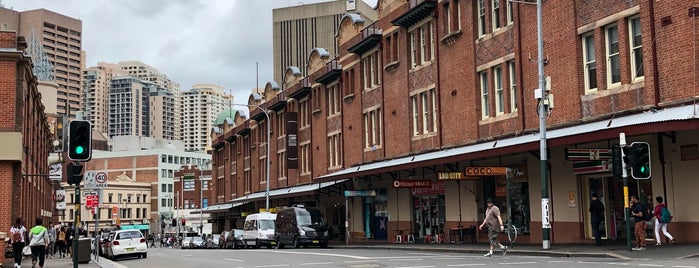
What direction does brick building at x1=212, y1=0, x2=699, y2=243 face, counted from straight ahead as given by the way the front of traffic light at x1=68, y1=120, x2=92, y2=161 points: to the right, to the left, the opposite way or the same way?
to the right

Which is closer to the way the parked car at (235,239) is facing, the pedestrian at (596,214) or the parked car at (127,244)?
the pedestrian

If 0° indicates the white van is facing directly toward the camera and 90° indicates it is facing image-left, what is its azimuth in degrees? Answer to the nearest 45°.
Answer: approximately 315°

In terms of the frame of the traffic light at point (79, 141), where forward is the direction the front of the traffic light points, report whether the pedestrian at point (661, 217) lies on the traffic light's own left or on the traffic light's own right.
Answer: on the traffic light's own left

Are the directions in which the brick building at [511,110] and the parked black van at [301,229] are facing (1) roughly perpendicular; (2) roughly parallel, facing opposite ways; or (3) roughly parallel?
roughly perpendicular

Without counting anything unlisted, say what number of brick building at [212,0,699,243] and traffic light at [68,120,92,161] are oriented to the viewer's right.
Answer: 0

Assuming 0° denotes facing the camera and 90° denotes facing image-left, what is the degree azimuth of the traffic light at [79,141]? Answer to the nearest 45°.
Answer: approximately 0°

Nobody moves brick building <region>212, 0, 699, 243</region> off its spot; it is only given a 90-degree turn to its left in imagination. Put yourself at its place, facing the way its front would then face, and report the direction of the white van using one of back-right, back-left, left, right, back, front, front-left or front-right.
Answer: back

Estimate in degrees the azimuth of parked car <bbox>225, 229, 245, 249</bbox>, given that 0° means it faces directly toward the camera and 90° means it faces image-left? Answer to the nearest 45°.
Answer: approximately 315°

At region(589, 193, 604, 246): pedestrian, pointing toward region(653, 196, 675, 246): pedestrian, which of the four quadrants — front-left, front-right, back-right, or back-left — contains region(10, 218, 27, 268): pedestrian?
back-right

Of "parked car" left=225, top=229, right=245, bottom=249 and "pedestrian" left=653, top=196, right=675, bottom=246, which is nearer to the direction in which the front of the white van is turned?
the pedestrian

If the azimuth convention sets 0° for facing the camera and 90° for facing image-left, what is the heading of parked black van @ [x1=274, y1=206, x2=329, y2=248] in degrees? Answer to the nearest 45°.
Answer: approximately 315°

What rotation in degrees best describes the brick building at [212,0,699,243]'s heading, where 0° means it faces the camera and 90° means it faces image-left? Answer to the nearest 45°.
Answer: approximately 45°

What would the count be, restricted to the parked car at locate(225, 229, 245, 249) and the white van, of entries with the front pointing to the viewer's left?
0

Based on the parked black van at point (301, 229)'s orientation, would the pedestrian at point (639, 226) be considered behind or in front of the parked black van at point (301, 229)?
in front
